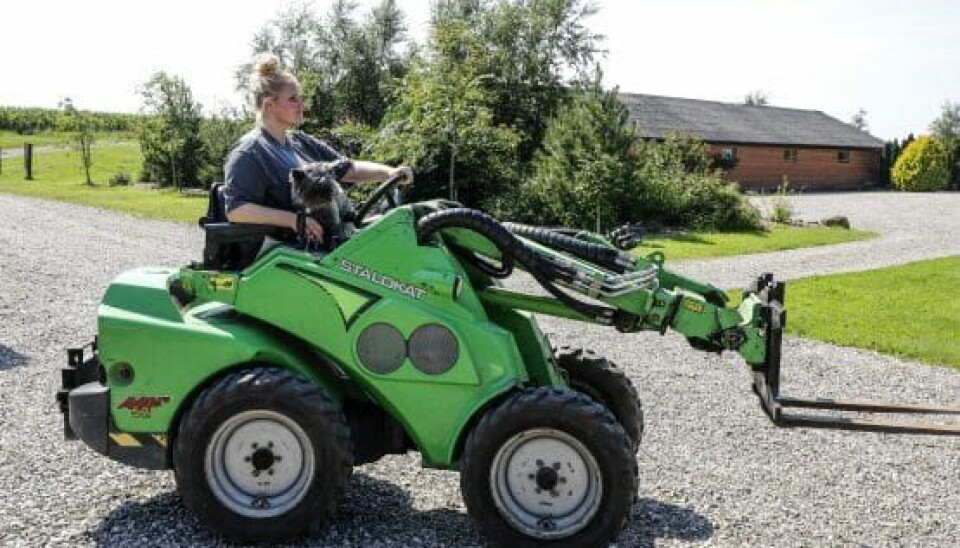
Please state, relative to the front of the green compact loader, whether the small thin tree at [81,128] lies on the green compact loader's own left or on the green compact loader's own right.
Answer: on the green compact loader's own left

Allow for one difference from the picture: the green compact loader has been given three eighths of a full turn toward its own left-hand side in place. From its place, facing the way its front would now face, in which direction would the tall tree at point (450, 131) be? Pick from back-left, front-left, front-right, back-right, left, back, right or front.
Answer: front-right

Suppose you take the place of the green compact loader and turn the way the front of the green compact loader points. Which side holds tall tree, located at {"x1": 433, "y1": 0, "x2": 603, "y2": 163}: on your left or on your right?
on your left

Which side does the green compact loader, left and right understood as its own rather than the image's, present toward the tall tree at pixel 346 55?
left

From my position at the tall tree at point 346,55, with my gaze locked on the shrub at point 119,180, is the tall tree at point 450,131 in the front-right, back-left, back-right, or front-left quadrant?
back-left

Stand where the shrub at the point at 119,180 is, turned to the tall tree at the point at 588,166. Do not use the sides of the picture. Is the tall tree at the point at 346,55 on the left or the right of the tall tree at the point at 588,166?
left

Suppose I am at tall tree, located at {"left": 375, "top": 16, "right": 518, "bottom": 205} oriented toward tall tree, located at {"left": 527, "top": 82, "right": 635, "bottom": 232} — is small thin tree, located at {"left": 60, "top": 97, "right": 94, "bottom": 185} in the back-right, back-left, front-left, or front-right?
back-left

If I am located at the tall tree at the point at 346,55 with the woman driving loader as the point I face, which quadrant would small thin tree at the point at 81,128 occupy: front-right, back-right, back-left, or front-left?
back-right

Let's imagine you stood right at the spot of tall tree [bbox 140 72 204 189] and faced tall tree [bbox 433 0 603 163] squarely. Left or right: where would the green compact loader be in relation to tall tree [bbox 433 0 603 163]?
right

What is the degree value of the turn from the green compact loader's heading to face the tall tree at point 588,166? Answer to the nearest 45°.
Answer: approximately 90° to its left

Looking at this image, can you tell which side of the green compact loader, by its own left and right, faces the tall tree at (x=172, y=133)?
left

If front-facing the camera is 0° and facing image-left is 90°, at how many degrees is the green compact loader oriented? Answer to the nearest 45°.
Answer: approximately 270°
